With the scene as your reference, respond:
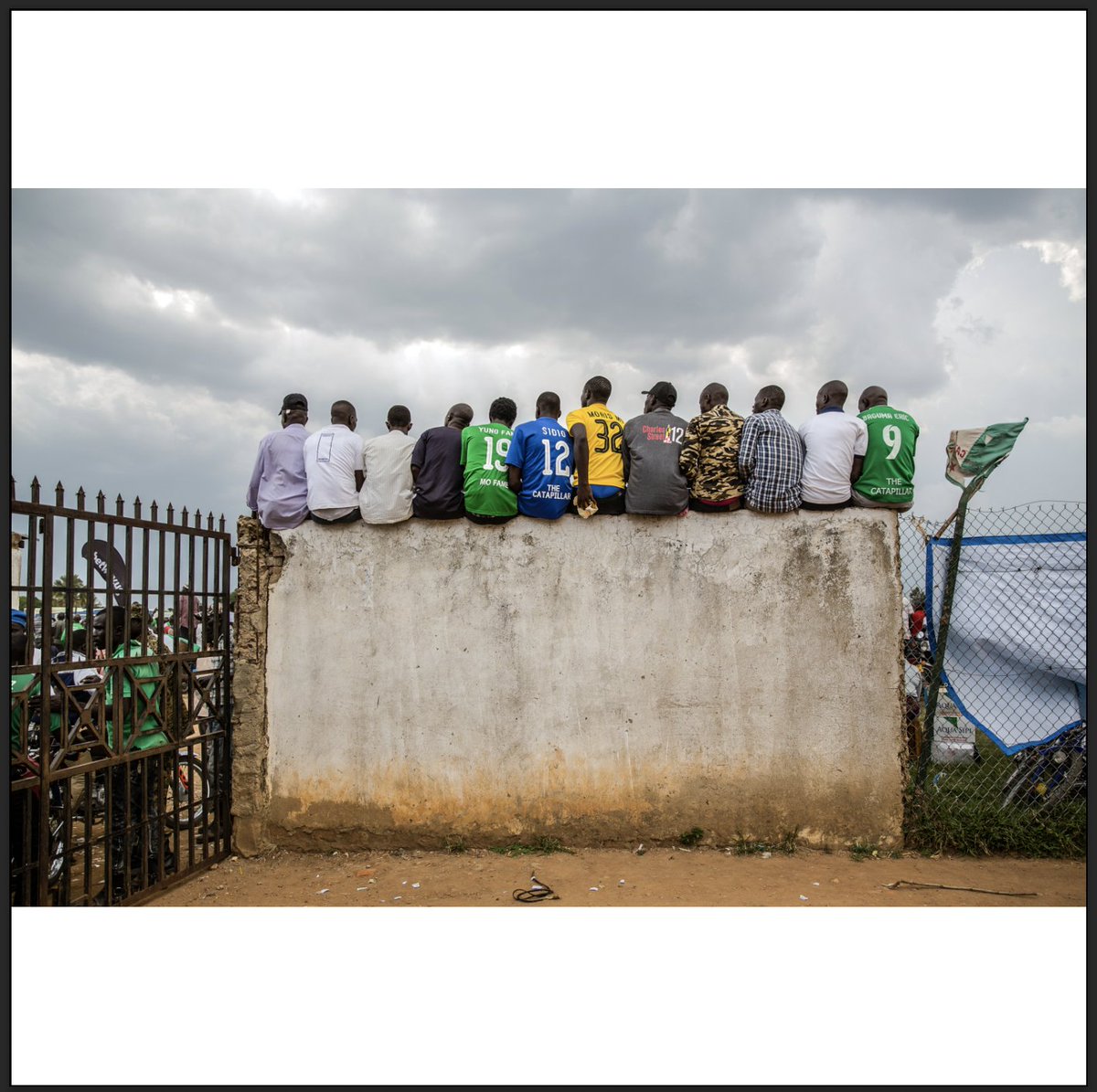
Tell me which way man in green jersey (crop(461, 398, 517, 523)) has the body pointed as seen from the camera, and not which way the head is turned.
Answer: away from the camera

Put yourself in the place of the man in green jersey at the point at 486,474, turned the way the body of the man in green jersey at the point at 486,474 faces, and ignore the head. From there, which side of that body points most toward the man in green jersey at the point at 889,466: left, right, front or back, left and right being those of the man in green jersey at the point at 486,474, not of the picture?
right

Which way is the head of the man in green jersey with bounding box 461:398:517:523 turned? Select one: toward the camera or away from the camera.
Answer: away from the camera

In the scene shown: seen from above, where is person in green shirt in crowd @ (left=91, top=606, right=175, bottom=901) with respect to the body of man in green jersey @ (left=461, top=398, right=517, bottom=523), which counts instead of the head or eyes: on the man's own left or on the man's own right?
on the man's own left

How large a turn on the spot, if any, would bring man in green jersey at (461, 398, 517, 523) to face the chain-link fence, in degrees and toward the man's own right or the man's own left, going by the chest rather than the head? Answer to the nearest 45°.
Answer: approximately 90° to the man's own right

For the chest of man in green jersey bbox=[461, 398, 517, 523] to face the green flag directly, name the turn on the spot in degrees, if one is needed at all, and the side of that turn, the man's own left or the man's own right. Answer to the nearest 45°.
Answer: approximately 90° to the man's own right
